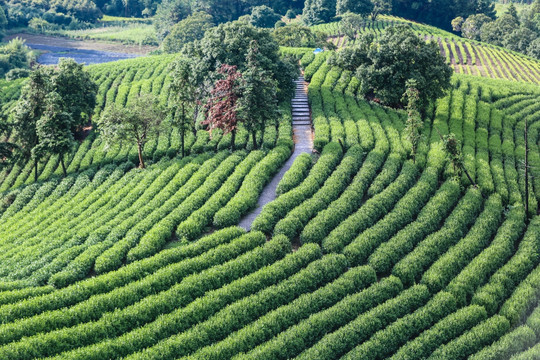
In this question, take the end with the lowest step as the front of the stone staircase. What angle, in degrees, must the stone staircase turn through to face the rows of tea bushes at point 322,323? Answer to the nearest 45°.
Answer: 0° — it already faces it

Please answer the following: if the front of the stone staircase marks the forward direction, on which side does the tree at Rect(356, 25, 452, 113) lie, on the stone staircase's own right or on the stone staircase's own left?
on the stone staircase's own left

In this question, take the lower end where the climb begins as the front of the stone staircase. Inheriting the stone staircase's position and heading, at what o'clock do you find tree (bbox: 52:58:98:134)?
The tree is roughly at 3 o'clock from the stone staircase.

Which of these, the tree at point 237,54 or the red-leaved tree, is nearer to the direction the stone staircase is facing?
the red-leaved tree

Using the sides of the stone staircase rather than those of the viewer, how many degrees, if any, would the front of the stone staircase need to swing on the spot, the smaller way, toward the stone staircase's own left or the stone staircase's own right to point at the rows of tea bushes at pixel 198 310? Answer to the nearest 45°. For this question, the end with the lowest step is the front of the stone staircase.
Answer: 0° — it already faces it

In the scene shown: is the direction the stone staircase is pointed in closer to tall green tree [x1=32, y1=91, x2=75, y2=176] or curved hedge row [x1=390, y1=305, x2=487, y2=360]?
the curved hedge row

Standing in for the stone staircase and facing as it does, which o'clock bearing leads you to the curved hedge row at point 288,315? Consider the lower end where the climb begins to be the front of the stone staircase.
The curved hedge row is roughly at 12 o'clock from the stone staircase.

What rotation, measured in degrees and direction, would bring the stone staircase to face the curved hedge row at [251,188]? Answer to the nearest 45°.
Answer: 0° — it already faces it

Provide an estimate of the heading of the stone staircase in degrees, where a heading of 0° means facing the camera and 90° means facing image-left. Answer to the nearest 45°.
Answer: approximately 0°
